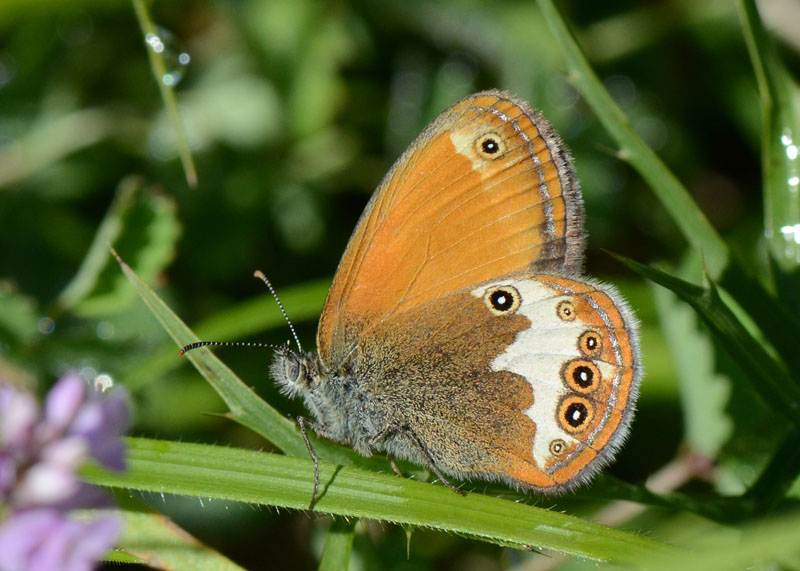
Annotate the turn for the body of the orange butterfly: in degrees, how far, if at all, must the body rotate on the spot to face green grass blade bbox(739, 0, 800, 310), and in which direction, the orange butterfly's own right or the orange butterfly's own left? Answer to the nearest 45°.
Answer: approximately 180°

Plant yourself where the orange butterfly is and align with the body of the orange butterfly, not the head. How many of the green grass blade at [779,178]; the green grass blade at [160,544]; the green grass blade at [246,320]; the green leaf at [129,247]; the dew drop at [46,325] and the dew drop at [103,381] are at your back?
1

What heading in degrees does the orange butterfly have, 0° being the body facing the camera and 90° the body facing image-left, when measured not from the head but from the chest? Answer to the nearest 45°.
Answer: approximately 90°

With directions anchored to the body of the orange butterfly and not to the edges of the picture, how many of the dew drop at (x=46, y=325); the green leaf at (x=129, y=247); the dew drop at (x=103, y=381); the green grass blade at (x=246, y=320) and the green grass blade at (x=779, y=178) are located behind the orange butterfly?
1

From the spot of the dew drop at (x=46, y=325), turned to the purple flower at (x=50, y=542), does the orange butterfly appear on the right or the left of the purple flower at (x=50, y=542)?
left

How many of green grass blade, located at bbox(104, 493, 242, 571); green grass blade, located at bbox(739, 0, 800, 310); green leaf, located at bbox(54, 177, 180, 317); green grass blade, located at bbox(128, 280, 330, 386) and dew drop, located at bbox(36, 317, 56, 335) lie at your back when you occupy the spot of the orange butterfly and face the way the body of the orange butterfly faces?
1

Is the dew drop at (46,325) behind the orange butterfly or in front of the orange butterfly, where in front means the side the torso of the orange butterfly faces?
in front

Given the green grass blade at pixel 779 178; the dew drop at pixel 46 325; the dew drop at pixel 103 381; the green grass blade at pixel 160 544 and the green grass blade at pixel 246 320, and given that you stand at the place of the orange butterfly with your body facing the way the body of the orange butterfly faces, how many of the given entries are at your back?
1

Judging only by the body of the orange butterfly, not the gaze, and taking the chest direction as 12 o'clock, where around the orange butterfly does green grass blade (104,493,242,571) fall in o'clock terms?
The green grass blade is roughly at 11 o'clock from the orange butterfly.
